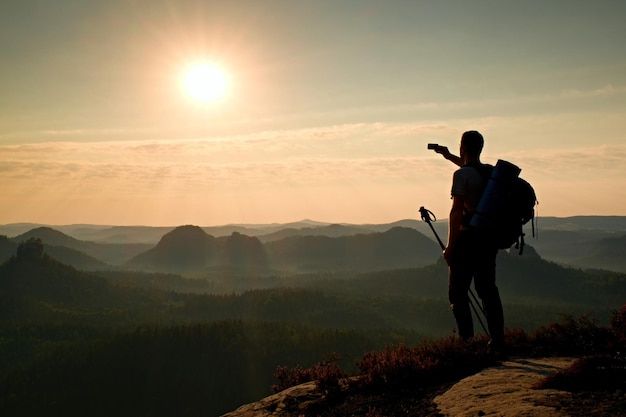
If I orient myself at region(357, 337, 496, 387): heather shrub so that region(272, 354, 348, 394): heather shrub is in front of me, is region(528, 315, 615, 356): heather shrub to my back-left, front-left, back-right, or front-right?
back-right

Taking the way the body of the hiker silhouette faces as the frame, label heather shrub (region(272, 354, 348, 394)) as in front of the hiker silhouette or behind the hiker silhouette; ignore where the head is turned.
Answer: in front

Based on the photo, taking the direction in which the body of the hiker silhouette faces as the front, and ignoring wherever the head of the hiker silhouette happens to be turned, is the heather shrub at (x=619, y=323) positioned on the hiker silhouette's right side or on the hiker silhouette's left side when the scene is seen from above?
on the hiker silhouette's right side

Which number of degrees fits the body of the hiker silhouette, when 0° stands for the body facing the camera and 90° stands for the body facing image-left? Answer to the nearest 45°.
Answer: approximately 135°
